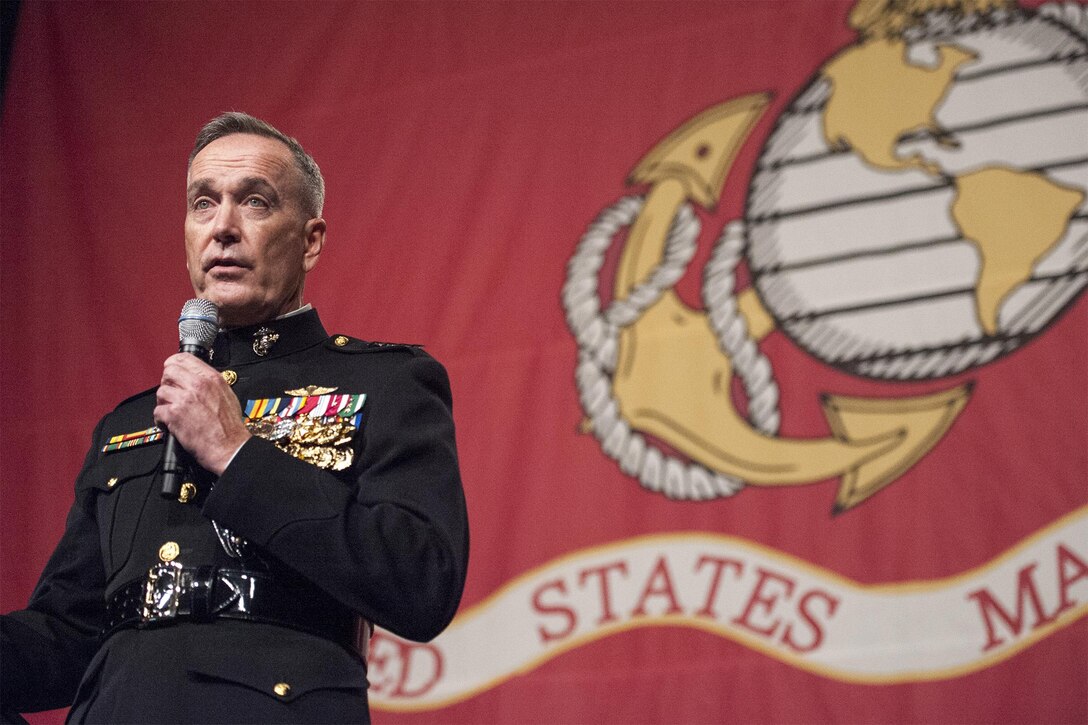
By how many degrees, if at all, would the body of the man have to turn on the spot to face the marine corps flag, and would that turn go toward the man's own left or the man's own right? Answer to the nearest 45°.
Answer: approximately 180°

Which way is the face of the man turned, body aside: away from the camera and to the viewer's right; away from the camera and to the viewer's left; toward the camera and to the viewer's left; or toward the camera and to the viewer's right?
toward the camera and to the viewer's left

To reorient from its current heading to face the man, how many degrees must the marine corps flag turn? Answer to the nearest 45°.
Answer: approximately 45° to its right

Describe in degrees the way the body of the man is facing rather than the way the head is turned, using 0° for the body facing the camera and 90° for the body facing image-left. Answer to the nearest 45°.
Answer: approximately 45°

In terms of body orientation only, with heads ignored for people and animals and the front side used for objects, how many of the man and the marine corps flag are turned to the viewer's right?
0
